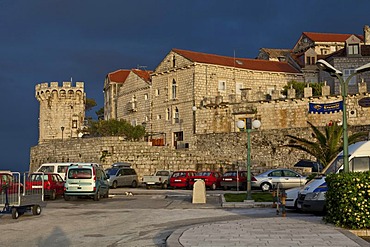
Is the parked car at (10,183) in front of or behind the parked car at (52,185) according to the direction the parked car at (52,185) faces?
behind

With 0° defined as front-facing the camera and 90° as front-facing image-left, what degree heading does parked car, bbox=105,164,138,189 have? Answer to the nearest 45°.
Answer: approximately 45°

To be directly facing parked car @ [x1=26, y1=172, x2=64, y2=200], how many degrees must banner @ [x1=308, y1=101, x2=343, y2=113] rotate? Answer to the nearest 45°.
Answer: approximately 45° to its right

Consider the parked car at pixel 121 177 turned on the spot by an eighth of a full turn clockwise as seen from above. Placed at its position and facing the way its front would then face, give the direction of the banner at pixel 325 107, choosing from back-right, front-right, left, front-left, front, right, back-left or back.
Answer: back

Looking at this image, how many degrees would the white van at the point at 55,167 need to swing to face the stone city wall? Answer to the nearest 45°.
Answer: approximately 135° to its right

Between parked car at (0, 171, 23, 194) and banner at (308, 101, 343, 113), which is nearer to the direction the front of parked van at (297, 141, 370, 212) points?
the parked car
